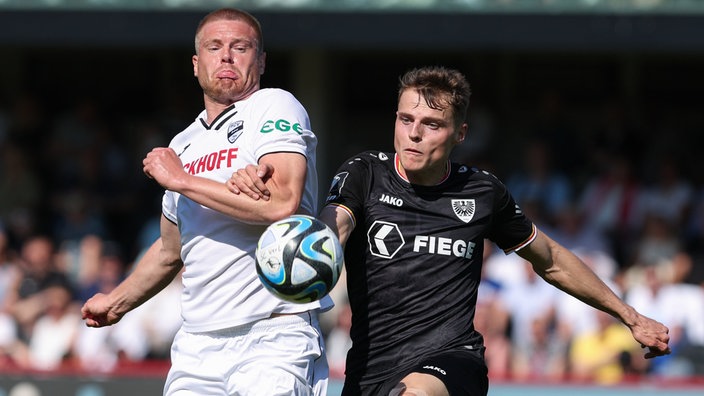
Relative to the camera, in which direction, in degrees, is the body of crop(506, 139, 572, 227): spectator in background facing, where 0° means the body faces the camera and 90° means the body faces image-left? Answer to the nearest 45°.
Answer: approximately 0°

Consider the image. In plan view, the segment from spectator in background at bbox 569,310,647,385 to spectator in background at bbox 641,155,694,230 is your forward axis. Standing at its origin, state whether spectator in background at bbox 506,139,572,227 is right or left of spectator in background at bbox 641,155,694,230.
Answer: left

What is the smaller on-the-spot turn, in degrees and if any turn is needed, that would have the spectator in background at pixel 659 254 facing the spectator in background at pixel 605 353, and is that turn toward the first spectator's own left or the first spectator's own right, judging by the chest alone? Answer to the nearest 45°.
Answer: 0° — they already face them

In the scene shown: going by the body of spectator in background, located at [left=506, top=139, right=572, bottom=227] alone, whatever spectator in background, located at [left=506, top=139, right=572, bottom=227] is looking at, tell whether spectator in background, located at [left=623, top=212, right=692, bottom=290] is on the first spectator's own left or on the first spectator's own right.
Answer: on the first spectator's own left

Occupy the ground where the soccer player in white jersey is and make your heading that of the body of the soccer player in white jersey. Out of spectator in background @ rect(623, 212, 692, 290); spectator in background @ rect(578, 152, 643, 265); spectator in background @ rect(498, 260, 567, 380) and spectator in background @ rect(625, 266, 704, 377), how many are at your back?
4

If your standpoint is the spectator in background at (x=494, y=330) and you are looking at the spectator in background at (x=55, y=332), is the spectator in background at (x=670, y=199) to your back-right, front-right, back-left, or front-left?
back-right

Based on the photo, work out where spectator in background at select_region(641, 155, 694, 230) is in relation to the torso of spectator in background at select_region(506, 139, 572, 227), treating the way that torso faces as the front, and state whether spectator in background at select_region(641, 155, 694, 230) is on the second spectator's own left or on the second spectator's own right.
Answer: on the second spectator's own left
